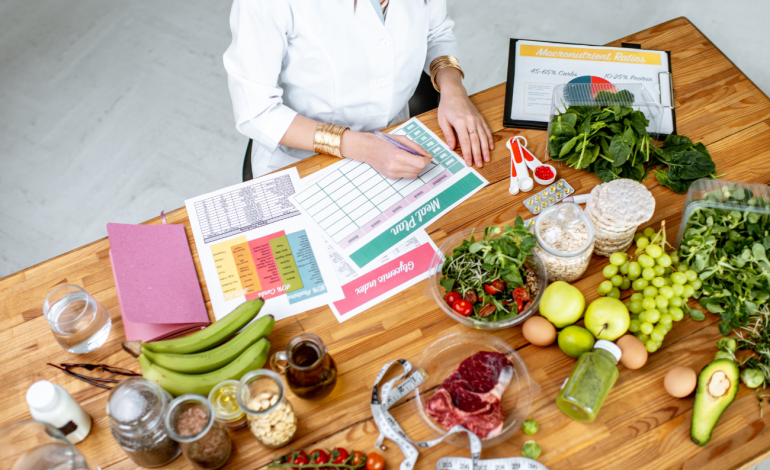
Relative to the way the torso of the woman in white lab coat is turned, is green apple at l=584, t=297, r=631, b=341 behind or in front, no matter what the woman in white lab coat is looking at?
in front

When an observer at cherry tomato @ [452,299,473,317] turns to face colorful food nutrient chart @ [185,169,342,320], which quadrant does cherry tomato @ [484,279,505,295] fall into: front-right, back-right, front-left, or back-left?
back-right

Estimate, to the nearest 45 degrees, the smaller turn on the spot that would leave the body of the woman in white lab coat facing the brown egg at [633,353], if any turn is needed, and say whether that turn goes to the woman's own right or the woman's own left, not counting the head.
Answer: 0° — they already face it

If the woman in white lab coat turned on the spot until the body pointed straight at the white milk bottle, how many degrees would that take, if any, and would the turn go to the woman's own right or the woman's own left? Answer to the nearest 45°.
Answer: approximately 90° to the woman's own right

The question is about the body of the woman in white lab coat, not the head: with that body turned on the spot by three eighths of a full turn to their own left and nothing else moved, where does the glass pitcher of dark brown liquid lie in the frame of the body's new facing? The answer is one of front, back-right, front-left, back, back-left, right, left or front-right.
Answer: back

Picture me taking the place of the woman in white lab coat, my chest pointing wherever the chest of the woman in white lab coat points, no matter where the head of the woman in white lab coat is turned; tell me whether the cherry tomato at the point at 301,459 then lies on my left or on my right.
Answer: on my right

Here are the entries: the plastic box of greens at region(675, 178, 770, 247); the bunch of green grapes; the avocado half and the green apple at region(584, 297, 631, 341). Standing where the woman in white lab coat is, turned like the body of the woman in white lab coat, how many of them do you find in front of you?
4
